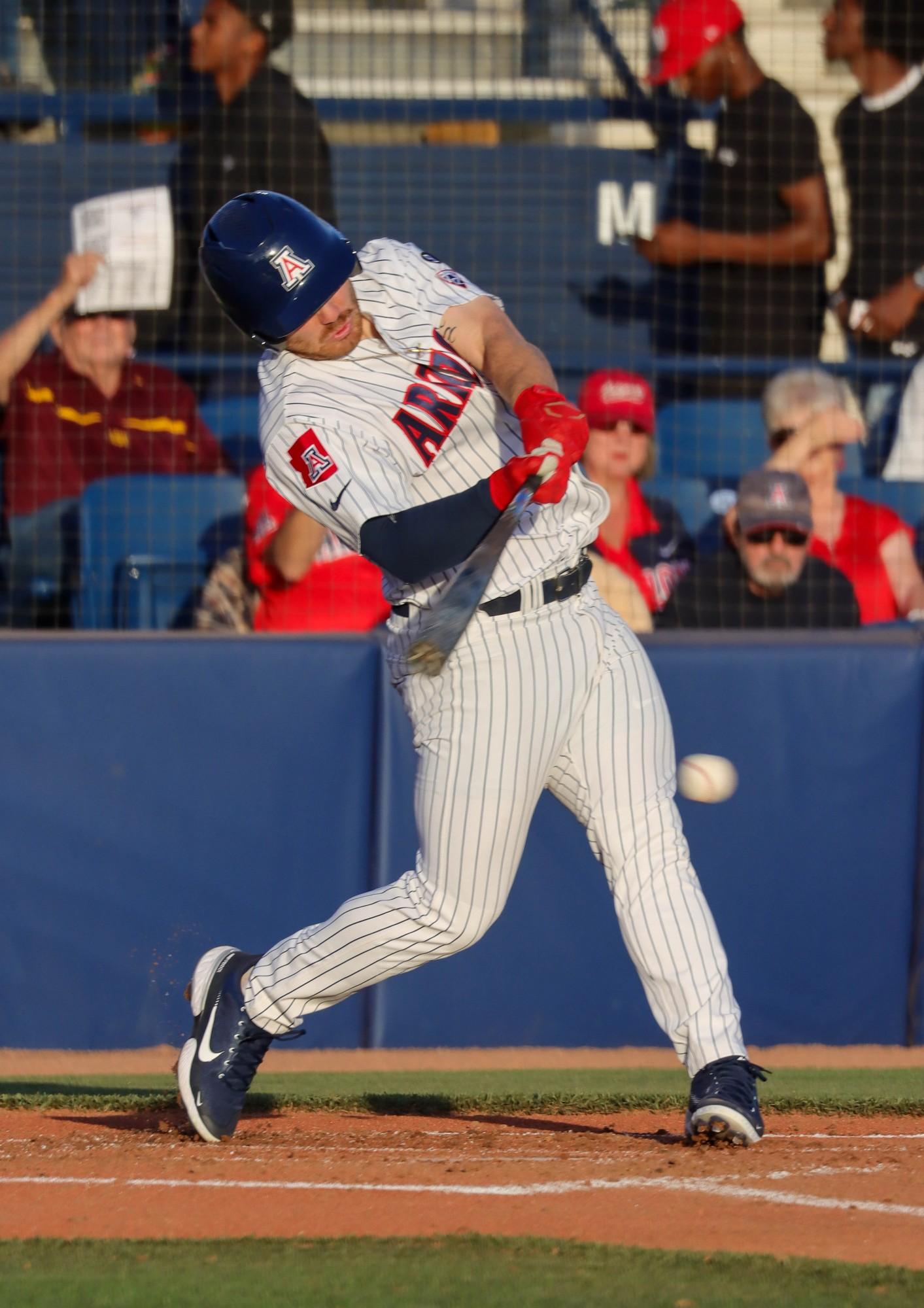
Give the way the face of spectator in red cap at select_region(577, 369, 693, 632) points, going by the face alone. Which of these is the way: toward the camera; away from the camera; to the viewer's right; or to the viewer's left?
toward the camera

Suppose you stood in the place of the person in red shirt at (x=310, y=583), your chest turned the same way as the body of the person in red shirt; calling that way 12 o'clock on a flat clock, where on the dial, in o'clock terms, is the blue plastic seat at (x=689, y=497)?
The blue plastic seat is roughly at 8 o'clock from the person in red shirt.

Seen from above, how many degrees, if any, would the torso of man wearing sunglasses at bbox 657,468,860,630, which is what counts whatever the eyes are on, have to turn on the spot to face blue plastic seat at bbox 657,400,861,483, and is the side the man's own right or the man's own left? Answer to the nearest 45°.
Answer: approximately 180°

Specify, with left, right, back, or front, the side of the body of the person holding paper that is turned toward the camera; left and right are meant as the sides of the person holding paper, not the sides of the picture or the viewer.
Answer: front

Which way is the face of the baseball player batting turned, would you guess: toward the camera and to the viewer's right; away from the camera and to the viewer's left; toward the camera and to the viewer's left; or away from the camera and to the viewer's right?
toward the camera and to the viewer's right

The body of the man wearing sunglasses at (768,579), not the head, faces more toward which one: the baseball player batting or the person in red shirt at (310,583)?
the baseball player batting

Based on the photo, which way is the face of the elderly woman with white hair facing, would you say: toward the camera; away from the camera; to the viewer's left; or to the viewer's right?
toward the camera

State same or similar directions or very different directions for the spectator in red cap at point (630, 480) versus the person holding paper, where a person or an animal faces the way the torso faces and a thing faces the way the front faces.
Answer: same or similar directions

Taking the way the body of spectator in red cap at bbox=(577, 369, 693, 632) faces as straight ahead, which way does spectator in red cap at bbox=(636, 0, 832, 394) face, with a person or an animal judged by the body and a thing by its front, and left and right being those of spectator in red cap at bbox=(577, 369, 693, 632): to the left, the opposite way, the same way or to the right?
to the right

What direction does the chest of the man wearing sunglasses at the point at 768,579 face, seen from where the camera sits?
toward the camera

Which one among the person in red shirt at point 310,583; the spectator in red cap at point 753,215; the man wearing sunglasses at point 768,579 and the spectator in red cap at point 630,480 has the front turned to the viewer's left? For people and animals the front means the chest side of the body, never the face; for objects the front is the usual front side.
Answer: the spectator in red cap at point 753,215

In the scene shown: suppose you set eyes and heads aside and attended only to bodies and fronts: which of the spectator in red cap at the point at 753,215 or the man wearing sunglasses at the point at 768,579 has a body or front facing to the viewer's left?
the spectator in red cap

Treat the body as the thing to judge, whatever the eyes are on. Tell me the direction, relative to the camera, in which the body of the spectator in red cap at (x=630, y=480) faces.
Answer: toward the camera

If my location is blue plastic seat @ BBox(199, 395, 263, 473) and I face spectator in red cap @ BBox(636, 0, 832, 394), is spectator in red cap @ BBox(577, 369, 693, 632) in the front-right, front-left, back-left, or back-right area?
front-right

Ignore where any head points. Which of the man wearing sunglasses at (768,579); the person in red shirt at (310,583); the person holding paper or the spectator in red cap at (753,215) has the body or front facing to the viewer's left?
the spectator in red cap

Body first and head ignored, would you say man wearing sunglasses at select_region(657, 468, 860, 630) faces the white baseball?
yes
